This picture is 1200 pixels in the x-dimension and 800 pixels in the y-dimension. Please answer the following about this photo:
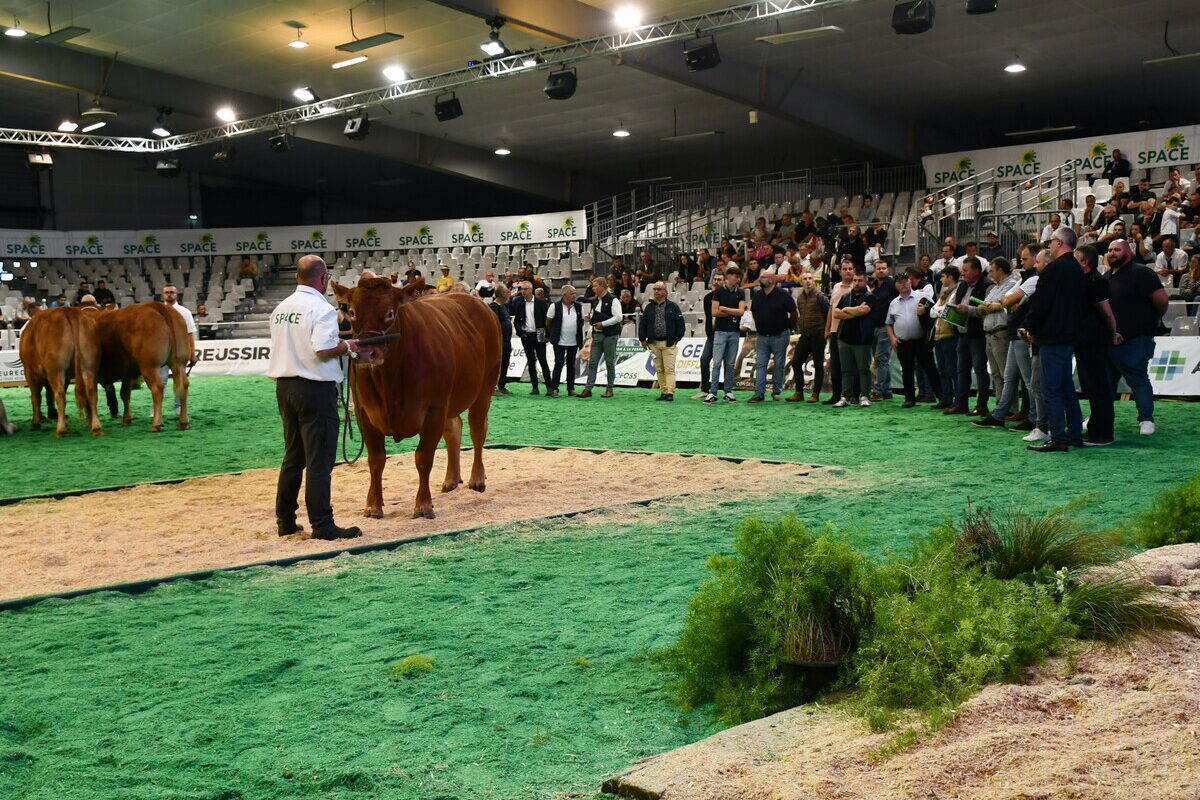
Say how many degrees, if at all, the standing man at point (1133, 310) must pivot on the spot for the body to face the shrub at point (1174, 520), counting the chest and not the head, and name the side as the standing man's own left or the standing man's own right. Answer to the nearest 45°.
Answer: approximately 45° to the standing man's own left

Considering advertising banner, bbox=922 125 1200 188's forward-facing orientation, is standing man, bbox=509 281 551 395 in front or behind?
in front

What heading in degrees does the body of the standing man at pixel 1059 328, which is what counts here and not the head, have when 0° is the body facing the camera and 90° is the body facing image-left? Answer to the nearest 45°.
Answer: approximately 90°

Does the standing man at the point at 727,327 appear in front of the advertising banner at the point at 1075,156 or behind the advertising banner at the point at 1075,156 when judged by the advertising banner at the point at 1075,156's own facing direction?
in front

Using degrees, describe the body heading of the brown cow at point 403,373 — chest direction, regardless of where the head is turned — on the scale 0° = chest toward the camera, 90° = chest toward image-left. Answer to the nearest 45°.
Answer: approximately 45°

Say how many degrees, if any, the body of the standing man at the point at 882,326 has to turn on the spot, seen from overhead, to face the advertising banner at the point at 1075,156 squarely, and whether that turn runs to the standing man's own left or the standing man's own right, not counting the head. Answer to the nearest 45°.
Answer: approximately 135° to the standing man's own right

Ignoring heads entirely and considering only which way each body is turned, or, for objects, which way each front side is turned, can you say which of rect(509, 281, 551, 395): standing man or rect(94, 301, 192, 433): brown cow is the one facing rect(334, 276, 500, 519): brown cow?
the standing man

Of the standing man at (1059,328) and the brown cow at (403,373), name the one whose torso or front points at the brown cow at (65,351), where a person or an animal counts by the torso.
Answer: the standing man

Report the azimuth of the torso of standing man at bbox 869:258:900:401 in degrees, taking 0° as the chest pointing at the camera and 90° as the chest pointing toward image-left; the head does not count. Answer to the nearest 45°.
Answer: approximately 45°

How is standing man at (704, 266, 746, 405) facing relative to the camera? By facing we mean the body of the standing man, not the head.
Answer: toward the camera

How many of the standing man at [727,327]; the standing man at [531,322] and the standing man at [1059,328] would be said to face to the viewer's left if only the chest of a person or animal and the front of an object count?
1

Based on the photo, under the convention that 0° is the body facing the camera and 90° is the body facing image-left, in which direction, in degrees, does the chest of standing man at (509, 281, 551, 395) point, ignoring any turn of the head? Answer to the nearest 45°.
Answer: approximately 0°

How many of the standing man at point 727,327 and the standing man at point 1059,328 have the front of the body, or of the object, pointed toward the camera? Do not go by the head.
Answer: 1

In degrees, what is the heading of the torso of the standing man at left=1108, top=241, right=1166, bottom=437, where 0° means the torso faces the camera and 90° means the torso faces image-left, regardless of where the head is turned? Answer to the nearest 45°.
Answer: approximately 45°

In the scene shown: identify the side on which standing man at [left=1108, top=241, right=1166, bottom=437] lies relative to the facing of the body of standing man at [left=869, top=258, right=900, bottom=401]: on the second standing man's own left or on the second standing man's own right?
on the second standing man's own left

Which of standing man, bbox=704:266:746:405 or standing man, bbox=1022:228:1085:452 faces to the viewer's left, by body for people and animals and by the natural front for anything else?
standing man, bbox=1022:228:1085:452

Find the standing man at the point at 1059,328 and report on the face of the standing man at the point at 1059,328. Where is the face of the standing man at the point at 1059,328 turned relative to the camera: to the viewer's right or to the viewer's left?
to the viewer's left
